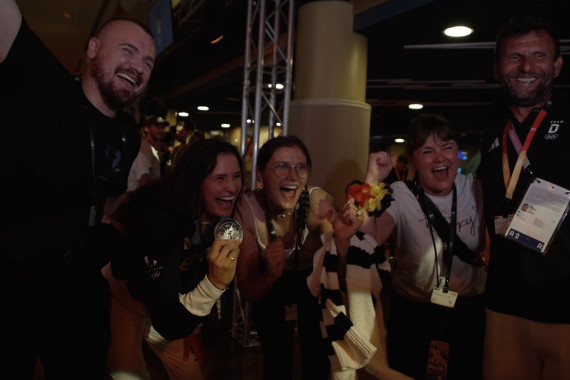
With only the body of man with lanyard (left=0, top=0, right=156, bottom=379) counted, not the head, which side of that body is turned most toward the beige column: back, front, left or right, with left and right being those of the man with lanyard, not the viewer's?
left

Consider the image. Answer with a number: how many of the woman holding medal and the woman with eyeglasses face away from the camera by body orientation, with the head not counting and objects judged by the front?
0

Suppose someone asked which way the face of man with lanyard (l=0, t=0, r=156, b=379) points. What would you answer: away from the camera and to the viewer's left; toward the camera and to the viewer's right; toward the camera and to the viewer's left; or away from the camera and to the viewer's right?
toward the camera and to the viewer's right

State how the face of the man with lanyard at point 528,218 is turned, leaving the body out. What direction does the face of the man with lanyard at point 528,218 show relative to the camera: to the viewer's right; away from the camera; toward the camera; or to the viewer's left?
toward the camera

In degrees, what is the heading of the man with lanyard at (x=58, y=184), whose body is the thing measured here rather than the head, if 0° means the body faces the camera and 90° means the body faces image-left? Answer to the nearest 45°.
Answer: approximately 315°

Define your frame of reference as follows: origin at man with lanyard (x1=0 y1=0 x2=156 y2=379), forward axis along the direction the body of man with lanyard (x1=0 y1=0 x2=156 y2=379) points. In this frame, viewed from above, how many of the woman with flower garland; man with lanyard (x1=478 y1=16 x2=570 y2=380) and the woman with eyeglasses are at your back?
0

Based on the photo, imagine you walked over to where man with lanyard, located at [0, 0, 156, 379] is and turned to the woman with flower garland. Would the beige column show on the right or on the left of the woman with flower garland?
left

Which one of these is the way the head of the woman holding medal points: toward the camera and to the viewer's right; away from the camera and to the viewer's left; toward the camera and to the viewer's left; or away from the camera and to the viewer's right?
toward the camera and to the viewer's right

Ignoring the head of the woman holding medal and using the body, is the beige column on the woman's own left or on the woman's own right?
on the woman's own left

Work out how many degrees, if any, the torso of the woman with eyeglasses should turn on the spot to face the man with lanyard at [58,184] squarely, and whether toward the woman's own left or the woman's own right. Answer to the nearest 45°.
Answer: approximately 45° to the woman's own right

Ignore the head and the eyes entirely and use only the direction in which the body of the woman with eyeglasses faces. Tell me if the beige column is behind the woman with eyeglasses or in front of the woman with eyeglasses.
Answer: behind

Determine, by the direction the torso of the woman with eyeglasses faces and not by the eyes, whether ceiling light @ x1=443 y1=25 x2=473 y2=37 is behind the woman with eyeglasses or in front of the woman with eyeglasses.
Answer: behind

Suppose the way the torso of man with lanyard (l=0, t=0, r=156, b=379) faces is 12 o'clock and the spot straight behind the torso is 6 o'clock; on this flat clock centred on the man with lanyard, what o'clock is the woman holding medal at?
The woman holding medal is roughly at 10 o'clock from the man with lanyard.

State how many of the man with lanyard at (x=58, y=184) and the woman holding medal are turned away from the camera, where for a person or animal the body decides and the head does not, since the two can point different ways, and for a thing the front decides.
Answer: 0

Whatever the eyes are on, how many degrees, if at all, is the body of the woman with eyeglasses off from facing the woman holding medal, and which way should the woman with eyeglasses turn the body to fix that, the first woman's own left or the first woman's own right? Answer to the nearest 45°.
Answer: approximately 45° to the first woman's own right

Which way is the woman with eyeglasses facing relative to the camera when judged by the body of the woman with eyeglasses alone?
toward the camera

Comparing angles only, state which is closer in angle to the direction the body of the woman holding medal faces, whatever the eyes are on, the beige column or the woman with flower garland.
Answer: the woman with flower garland

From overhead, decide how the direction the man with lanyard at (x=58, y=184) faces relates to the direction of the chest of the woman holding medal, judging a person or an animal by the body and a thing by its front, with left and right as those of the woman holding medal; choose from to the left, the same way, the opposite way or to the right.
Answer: the same way

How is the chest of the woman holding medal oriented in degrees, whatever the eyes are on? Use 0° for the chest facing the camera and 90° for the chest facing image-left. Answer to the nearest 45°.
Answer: approximately 315°
